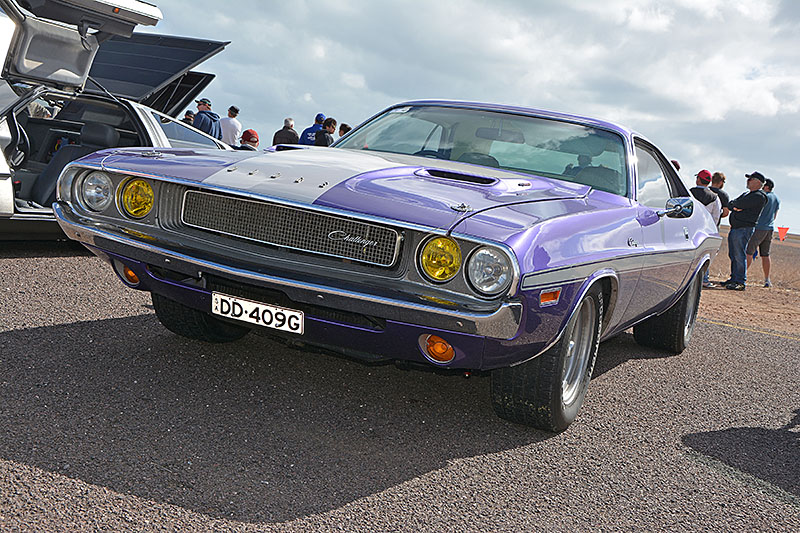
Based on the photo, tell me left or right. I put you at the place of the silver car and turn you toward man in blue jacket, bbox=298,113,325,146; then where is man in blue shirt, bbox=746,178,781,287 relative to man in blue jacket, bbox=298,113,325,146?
right

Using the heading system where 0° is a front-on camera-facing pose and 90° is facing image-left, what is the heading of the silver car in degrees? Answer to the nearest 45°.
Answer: approximately 90°

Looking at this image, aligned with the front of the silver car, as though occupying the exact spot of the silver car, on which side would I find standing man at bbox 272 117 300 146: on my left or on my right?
on my right

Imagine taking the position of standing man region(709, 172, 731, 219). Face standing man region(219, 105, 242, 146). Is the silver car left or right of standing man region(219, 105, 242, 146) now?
left

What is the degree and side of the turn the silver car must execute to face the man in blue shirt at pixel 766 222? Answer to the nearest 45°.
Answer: approximately 180°

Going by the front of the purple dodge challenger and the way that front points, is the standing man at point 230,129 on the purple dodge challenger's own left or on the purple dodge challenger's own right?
on the purple dodge challenger's own right

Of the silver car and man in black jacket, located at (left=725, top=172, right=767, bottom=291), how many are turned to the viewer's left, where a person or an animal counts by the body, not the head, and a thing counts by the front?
2

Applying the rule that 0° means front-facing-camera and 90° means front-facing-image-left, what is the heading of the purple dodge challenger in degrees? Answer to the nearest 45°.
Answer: approximately 45°

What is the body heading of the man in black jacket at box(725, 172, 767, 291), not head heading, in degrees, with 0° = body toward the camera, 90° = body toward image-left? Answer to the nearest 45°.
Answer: approximately 90°
